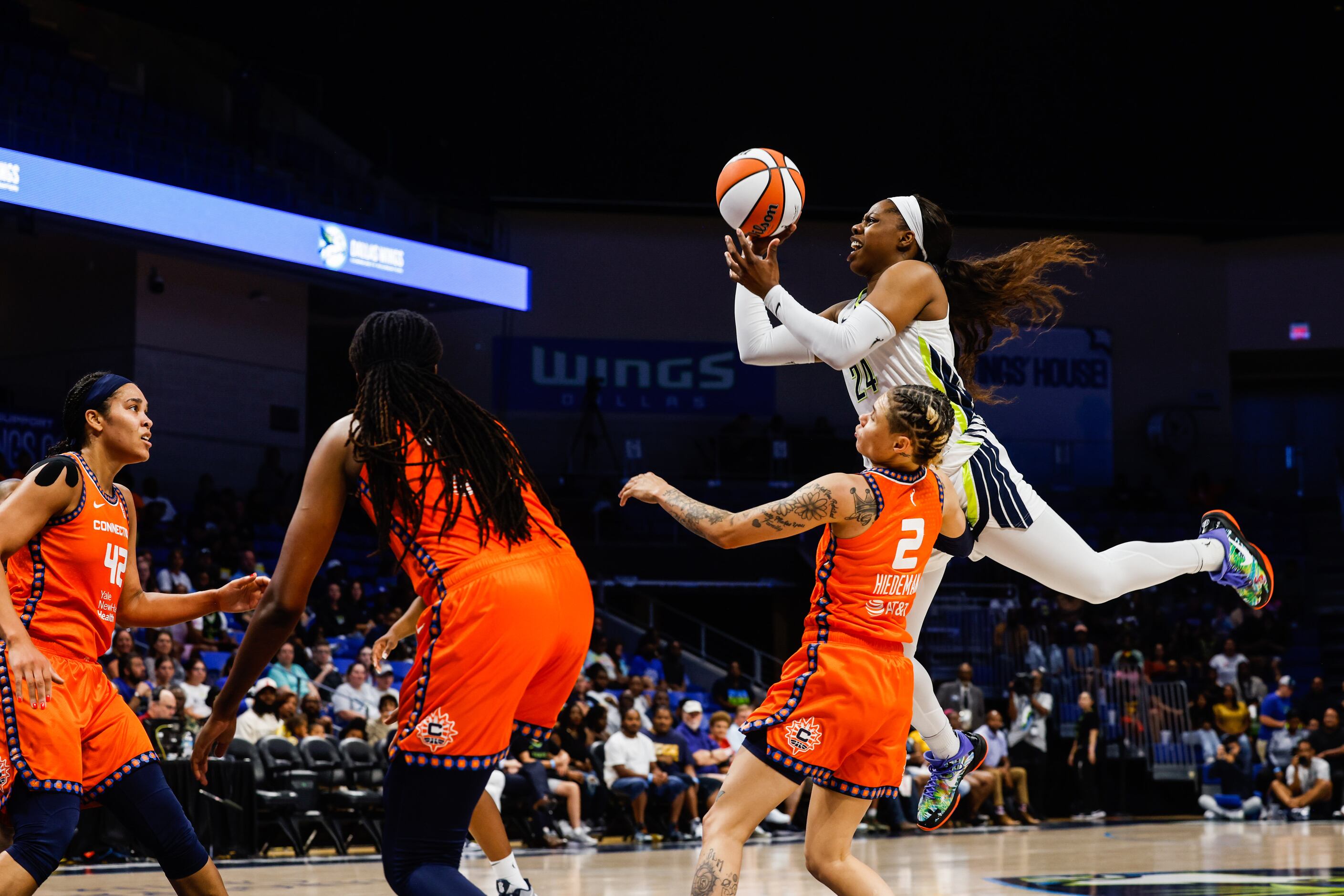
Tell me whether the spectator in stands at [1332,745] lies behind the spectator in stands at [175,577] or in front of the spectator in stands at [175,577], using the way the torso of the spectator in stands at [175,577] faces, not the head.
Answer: in front

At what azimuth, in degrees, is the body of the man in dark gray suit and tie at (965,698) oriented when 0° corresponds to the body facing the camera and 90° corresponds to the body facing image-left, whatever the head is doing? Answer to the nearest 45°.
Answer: approximately 0°

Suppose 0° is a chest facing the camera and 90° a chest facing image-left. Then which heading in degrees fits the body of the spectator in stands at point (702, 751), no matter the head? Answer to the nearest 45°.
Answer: approximately 315°

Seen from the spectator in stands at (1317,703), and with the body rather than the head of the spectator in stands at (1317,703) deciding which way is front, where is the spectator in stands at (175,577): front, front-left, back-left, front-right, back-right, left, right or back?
front-right

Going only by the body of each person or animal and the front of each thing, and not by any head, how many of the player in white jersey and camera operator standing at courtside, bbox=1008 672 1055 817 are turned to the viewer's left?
1

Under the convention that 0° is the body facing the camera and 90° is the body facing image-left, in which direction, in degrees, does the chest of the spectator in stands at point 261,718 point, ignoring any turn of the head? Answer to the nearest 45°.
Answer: approximately 315°
